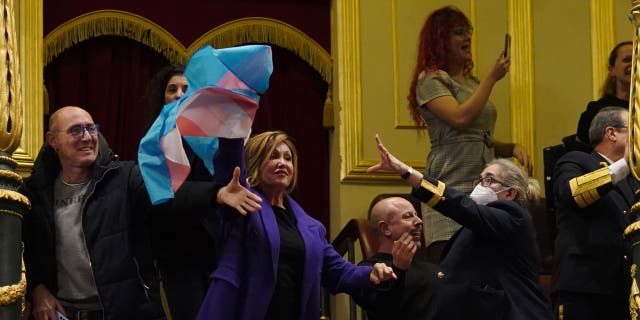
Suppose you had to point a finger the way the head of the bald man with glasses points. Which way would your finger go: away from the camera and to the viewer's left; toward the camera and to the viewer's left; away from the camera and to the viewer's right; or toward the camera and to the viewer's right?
toward the camera and to the viewer's right

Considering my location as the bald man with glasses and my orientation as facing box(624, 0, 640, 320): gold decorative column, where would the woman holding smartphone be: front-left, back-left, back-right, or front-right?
front-left

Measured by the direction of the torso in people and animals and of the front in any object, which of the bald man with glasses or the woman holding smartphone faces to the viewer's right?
the woman holding smartphone

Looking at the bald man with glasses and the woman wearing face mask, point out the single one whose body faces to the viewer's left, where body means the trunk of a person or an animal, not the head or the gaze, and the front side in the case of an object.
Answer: the woman wearing face mask

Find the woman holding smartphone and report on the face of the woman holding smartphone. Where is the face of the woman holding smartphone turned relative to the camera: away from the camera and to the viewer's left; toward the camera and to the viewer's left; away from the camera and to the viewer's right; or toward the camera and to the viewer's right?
toward the camera and to the viewer's right

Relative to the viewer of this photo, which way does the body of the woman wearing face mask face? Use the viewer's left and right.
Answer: facing to the left of the viewer

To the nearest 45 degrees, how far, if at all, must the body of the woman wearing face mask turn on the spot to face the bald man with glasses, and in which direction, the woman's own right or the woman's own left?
approximately 45° to the woman's own left

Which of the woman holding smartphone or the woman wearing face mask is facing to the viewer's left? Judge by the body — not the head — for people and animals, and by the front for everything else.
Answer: the woman wearing face mask

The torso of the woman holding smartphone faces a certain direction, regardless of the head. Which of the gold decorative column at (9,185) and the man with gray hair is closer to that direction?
the man with gray hair

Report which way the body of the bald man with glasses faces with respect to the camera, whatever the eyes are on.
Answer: toward the camera
